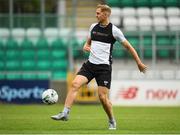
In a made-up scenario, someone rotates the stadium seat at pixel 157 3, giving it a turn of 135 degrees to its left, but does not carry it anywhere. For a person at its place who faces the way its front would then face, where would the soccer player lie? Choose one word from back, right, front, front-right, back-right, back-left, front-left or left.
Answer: back-right

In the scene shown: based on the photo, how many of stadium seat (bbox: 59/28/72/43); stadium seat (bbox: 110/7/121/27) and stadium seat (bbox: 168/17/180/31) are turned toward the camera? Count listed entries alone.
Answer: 3

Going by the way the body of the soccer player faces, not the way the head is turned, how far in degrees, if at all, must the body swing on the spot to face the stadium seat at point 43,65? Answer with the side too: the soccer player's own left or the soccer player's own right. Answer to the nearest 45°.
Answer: approximately 135° to the soccer player's own right

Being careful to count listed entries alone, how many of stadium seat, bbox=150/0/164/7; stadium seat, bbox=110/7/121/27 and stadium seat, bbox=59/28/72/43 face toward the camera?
3

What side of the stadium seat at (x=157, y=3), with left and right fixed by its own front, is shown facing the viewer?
front

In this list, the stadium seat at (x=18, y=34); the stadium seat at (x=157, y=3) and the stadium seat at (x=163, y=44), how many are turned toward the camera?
3

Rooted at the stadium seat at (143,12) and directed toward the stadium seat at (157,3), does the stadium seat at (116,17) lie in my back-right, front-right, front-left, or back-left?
back-left

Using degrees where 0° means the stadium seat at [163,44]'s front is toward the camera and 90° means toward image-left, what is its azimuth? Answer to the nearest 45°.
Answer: approximately 0°

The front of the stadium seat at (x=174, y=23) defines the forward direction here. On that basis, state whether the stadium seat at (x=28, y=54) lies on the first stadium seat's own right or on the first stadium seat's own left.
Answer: on the first stadium seat's own right

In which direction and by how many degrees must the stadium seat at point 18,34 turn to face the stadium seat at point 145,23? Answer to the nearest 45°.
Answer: approximately 90° to its left

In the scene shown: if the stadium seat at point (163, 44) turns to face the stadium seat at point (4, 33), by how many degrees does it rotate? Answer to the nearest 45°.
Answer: approximately 90° to its right
